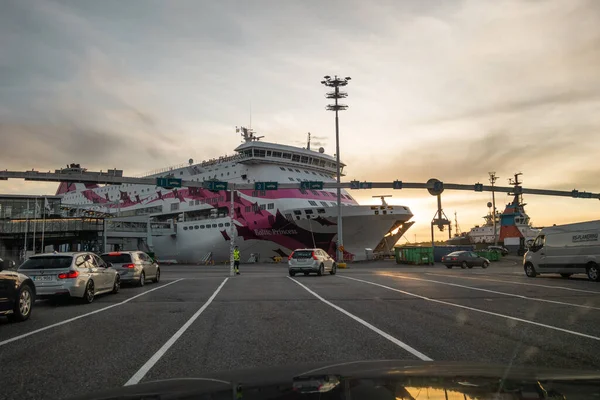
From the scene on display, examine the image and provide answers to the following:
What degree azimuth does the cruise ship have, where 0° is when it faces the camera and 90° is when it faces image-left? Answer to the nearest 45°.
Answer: approximately 315°

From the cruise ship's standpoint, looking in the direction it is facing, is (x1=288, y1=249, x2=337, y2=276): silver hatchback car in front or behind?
in front

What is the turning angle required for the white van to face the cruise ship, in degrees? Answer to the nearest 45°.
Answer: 0° — it already faces it

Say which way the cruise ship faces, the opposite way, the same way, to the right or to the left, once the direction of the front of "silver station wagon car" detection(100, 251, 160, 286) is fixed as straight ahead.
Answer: to the right

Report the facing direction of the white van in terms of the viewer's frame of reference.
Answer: facing away from the viewer and to the left of the viewer

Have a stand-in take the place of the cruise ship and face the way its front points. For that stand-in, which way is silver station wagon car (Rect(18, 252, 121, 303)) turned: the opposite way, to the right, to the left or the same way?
to the left

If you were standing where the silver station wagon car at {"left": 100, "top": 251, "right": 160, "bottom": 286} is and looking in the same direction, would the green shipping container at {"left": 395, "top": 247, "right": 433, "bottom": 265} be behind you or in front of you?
in front

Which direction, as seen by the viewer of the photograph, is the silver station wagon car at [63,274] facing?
facing away from the viewer and to the right of the viewer

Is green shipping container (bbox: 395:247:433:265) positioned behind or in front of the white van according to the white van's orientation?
in front

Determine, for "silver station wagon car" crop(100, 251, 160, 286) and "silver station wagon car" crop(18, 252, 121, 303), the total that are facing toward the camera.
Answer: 0
